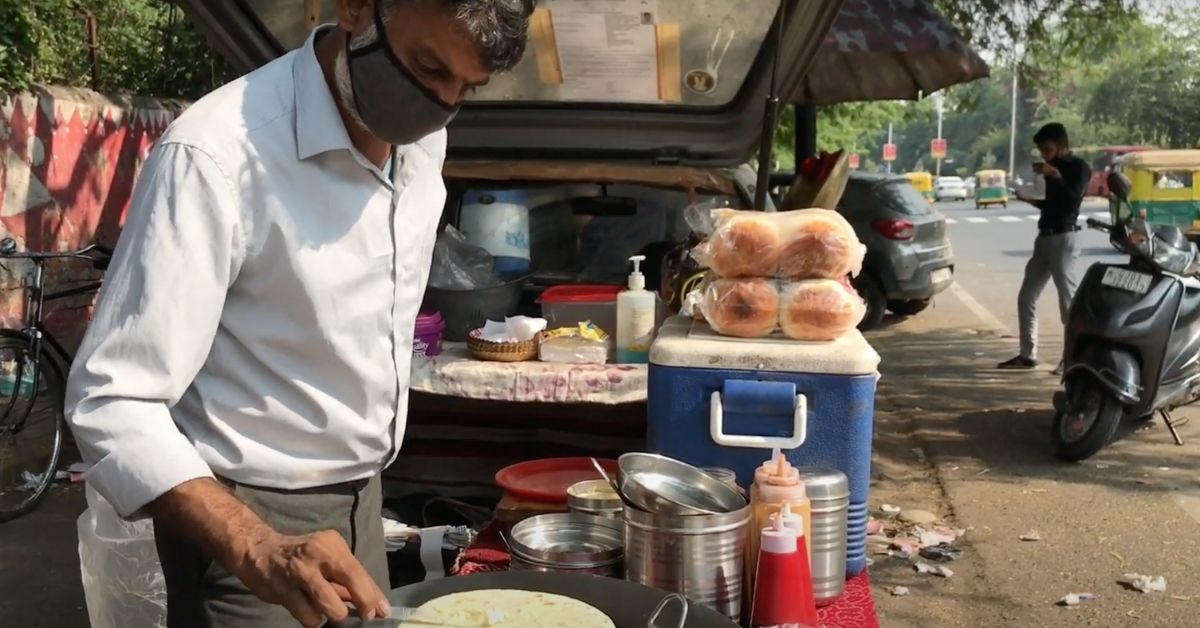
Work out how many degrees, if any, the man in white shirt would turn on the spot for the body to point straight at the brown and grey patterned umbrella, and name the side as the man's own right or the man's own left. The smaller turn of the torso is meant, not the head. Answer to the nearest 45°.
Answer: approximately 90° to the man's own left

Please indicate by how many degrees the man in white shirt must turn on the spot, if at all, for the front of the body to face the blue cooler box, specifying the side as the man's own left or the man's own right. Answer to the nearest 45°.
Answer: approximately 90° to the man's own left

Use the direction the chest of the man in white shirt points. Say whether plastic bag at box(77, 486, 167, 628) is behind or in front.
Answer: behind

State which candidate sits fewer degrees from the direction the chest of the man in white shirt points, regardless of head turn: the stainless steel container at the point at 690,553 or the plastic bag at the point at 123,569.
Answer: the stainless steel container

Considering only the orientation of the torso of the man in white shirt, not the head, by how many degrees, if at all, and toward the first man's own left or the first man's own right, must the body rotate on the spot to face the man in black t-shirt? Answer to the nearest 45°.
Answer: approximately 90° to the first man's own left

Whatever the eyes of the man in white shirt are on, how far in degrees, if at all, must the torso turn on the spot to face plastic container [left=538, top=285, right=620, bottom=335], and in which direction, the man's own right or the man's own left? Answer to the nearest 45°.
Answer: approximately 90° to the man's own left

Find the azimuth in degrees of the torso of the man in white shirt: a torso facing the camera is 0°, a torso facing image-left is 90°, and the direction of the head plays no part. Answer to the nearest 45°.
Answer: approximately 315°

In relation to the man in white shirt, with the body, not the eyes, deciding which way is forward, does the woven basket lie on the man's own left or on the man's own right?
on the man's own left

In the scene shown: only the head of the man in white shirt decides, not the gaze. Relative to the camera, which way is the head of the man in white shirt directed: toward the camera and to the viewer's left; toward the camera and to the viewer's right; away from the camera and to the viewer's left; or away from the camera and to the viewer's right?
toward the camera and to the viewer's right

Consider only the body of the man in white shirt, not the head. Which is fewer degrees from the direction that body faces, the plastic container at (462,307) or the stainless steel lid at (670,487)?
the stainless steel lid

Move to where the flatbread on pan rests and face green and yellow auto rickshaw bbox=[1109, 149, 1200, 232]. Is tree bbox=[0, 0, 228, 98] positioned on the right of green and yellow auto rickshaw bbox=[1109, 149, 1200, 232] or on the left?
left

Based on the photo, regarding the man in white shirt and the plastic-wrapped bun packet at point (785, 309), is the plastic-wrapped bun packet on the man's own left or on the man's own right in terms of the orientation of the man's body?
on the man's own left
